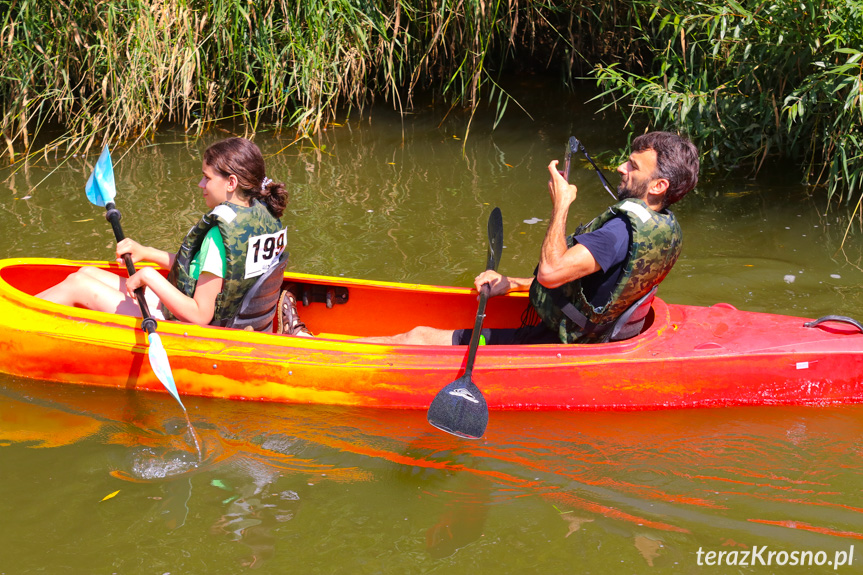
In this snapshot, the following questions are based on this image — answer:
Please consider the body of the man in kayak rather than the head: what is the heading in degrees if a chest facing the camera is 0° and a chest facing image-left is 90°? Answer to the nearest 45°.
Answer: approximately 90°

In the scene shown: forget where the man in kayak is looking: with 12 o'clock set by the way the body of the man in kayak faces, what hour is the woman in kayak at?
The woman in kayak is roughly at 12 o'clock from the man in kayak.

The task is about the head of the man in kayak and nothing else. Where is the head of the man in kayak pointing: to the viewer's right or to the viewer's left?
to the viewer's left
